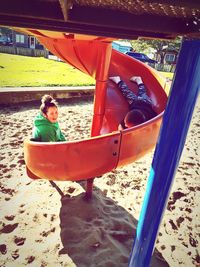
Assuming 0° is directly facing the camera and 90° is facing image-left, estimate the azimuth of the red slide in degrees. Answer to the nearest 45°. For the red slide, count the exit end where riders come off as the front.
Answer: approximately 90°

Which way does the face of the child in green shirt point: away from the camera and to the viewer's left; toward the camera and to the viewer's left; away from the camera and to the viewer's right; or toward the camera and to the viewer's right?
toward the camera and to the viewer's right
